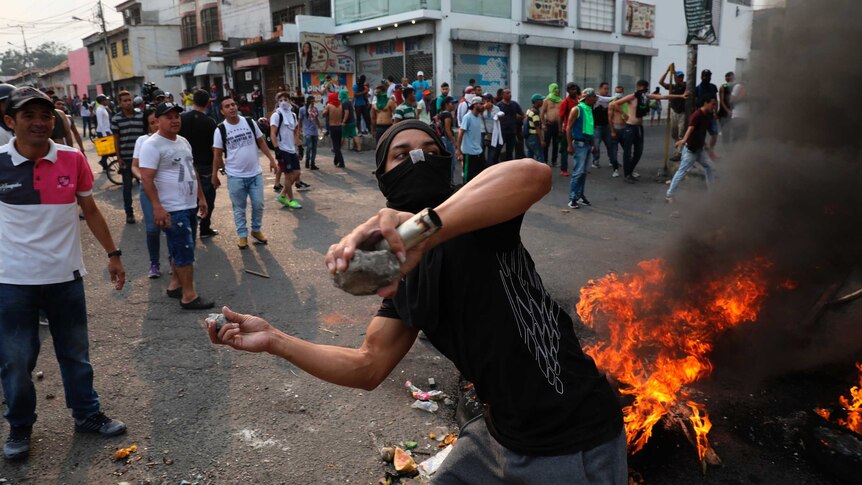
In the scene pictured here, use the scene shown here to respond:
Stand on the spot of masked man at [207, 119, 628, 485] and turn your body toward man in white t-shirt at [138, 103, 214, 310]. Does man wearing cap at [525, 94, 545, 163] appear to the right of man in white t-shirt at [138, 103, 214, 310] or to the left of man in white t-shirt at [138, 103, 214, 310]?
right

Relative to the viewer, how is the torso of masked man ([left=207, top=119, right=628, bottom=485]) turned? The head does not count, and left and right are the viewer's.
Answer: facing the viewer and to the left of the viewer

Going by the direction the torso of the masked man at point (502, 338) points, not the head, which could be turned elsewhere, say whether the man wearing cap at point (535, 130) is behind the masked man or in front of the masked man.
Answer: behind

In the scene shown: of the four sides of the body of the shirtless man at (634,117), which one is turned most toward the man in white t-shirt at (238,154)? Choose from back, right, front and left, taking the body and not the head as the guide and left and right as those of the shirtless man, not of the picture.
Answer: right

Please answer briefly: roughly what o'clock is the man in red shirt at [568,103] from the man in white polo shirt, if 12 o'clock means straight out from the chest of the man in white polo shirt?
The man in red shirt is roughly at 8 o'clock from the man in white polo shirt.

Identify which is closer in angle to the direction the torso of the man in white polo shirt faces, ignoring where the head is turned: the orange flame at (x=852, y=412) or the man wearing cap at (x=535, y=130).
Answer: the orange flame
